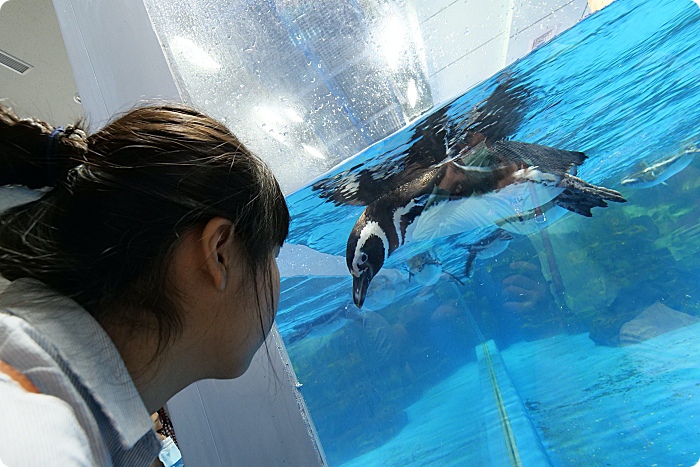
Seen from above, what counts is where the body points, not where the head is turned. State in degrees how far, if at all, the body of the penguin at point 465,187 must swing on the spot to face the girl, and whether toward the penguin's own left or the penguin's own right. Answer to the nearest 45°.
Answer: approximately 45° to the penguin's own left

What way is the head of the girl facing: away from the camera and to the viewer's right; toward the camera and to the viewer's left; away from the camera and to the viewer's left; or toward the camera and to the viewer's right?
away from the camera and to the viewer's right

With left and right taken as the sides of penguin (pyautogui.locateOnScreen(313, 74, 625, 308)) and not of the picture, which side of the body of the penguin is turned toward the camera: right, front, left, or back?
left

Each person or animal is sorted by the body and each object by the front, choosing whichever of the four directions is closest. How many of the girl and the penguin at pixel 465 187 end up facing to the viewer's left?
1

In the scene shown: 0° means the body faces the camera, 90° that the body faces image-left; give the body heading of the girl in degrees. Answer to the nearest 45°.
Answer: approximately 225°
